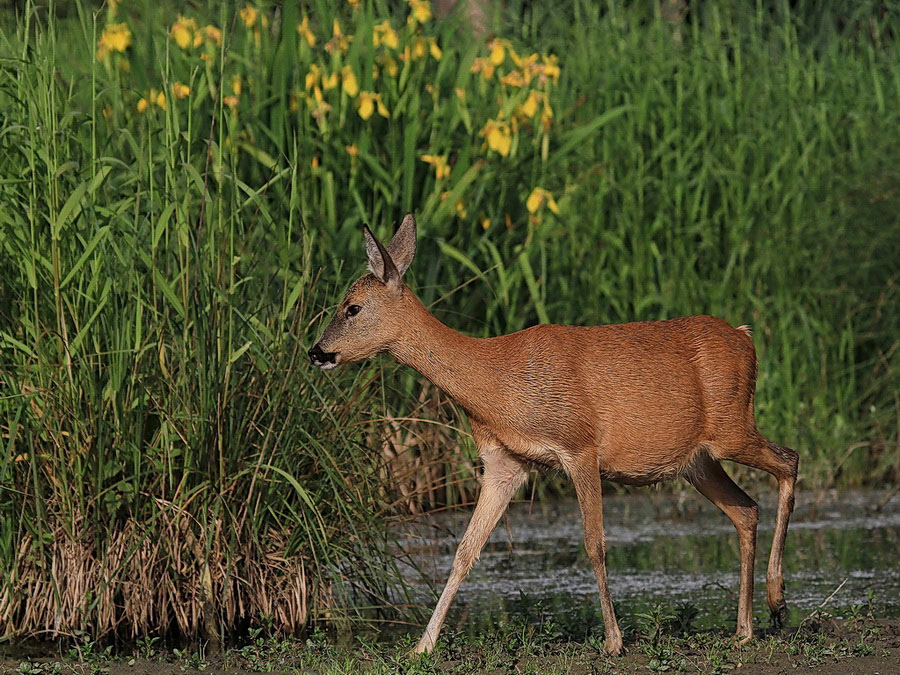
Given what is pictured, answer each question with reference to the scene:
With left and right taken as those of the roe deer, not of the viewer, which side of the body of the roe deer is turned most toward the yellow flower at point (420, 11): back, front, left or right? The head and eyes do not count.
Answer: right

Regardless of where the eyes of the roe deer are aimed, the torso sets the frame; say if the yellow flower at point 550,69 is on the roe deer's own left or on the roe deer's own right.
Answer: on the roe deer's own right

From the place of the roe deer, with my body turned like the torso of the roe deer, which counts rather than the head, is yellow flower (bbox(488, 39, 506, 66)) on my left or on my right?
on my right

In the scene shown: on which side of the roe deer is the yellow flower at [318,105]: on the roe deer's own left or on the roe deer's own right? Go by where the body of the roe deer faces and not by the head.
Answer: on the roe deer's own right

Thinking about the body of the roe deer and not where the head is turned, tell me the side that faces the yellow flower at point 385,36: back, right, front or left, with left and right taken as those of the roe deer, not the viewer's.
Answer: right

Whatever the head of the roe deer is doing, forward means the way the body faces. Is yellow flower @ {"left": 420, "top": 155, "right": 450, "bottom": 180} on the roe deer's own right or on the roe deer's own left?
on the roe deer's own right

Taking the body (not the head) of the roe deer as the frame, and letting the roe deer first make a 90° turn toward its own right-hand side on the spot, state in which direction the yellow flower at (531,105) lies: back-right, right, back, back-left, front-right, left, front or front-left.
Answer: front

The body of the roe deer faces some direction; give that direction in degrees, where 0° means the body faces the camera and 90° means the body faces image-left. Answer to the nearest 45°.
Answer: approximately 90°

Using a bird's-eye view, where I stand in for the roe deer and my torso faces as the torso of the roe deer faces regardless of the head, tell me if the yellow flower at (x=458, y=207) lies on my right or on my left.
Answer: on my right

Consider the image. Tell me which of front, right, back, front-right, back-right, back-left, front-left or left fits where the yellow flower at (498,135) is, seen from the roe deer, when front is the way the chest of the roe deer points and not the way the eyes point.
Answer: right

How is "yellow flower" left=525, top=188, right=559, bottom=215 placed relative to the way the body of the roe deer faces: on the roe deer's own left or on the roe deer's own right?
on the roe deer's own right

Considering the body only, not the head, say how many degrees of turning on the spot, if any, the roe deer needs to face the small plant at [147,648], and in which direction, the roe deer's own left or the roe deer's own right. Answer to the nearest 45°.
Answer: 0° — it already faces it
